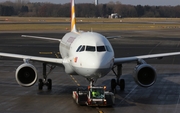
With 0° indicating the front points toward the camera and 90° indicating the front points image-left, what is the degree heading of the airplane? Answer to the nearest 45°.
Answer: approximately 0°
